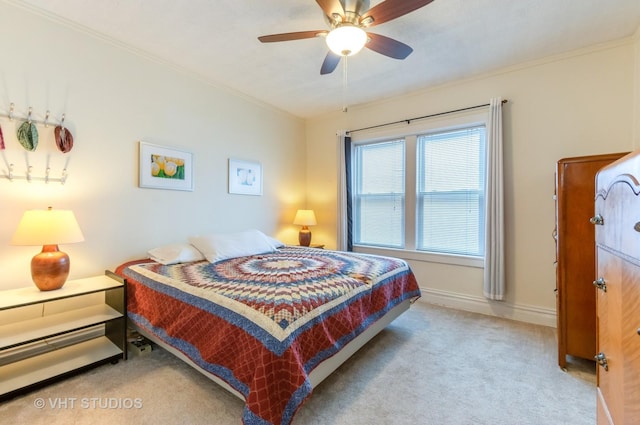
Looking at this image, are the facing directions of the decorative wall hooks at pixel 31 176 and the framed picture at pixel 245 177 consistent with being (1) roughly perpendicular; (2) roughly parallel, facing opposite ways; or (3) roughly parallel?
roughly parallel

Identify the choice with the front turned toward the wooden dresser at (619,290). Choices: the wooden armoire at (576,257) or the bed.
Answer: the bed

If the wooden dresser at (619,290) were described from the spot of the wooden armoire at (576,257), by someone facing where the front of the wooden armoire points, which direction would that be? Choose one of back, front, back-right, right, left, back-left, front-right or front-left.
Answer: left

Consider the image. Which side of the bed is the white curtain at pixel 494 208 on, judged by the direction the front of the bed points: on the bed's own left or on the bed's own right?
on the bed's own left

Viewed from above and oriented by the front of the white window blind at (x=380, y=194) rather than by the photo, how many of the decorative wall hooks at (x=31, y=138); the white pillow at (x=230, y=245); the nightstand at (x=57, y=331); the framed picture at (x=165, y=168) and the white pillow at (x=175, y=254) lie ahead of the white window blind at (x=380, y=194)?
5

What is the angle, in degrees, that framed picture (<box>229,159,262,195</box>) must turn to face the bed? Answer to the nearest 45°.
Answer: approximately 45° to its right

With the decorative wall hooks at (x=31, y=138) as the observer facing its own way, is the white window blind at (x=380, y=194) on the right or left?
on its left

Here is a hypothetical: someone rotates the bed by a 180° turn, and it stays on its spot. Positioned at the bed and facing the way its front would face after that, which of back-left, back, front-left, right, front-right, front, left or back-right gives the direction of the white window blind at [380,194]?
right

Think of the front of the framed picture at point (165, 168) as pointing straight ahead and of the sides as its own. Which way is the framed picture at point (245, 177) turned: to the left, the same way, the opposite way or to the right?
the same way

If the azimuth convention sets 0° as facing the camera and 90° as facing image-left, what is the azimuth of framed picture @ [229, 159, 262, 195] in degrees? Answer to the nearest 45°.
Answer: approximately 315°

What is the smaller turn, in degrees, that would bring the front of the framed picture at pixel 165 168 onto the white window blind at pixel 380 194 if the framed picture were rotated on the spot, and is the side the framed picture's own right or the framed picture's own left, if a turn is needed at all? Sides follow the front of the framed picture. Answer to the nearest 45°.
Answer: approximately 45° to the framed picture's own left

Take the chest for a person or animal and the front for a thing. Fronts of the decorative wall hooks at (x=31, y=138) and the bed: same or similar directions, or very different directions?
same or similar directions

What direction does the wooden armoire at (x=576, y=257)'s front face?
to the viewer's left

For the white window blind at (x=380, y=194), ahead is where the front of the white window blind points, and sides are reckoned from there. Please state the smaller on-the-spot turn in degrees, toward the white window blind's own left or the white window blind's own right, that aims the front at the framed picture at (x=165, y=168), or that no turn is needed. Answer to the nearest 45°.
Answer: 0° — it already faces it

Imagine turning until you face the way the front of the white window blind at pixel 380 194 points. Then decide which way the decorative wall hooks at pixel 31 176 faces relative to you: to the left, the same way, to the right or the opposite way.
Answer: to the left

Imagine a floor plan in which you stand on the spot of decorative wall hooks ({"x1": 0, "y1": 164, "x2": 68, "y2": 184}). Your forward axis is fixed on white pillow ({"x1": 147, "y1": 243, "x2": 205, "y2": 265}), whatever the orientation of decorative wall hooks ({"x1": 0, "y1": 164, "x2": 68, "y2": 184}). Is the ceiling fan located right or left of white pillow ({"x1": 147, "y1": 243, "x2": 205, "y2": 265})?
right

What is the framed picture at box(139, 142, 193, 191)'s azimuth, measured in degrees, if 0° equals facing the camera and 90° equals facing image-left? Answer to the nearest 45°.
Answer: approximately 315°
